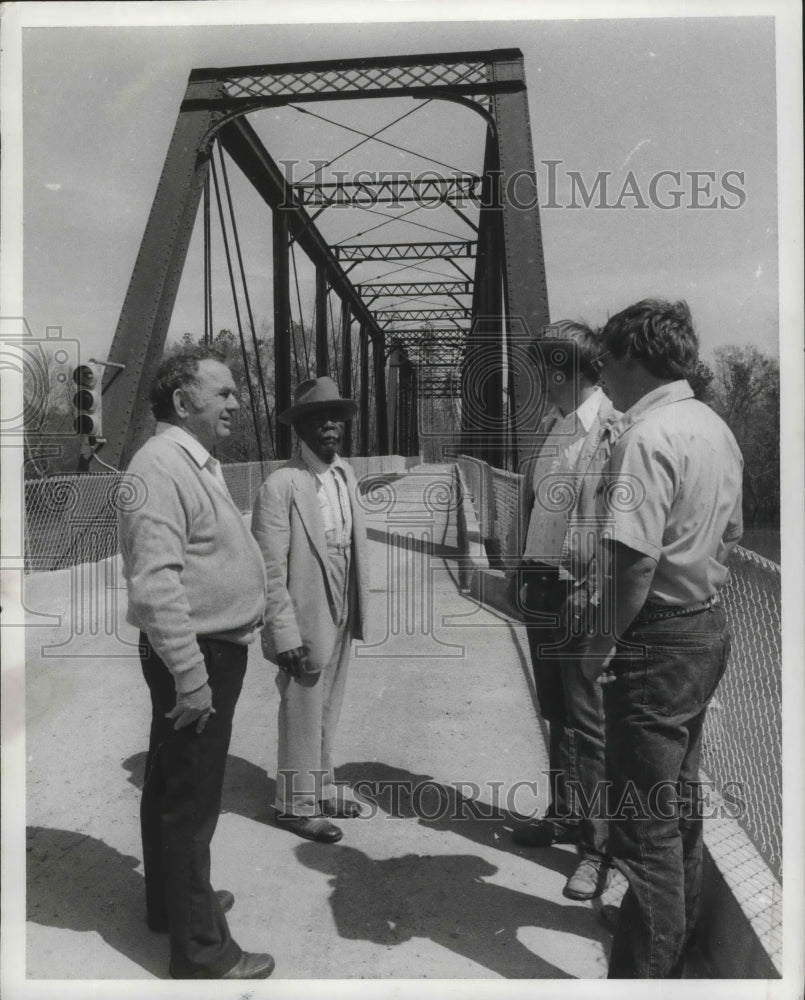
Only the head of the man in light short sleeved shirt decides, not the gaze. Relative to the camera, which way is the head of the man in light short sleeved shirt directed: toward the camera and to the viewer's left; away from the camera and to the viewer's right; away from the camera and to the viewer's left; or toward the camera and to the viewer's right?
away from the camera and to the viewer's left

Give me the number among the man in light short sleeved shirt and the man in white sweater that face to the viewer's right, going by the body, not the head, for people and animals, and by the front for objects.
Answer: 1

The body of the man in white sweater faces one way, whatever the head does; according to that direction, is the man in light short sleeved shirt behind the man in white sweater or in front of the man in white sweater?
in front

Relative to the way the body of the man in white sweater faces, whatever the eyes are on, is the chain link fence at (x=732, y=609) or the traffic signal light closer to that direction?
the chain link fence

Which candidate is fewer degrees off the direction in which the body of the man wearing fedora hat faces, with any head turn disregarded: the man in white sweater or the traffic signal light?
the man in white sweater

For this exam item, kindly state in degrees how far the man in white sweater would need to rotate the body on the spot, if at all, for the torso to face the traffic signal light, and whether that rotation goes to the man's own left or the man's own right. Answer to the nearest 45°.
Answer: approximately 90° to the man's own left

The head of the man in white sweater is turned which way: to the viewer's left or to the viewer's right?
to the viewer's right

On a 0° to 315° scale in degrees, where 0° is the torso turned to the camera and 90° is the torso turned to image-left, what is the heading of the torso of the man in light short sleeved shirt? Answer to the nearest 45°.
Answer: approximately 135°

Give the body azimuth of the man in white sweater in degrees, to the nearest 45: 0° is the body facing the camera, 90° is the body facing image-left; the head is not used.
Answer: approximately 270°

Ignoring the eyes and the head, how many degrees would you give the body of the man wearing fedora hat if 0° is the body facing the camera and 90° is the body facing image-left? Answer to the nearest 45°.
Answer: approximately 315°
